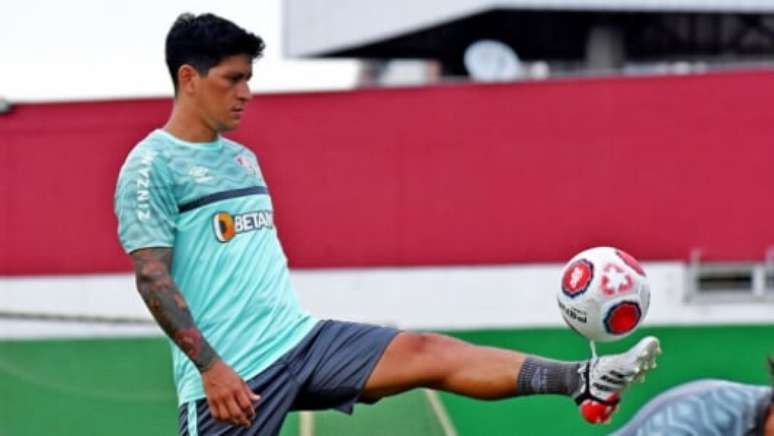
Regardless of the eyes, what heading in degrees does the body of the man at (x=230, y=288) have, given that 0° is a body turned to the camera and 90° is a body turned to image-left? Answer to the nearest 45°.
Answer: approximately 315°

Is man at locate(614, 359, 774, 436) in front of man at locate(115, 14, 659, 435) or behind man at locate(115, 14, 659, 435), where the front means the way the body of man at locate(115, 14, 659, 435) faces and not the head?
in front
